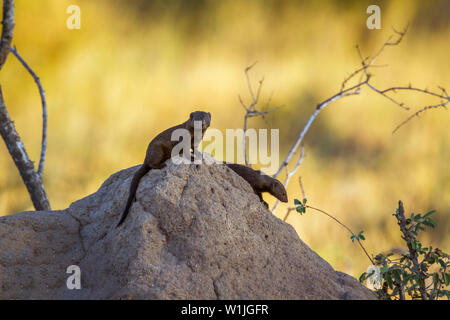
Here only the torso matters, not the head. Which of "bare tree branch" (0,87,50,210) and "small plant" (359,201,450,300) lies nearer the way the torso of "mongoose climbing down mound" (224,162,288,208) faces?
the small plant

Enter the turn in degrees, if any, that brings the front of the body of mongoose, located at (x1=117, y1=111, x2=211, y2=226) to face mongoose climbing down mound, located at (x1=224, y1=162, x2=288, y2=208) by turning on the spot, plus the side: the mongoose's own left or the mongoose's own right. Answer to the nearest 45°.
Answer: approximately 45° to the mongoose's own left

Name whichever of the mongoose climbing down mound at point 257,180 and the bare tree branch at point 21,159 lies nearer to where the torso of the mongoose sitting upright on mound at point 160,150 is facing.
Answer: the mongoose climbing down mound

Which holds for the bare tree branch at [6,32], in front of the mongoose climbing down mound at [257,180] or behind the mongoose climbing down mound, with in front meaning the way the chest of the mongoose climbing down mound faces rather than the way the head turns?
behind

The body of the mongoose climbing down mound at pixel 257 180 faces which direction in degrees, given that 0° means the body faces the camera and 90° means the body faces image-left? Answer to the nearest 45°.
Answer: approximately 270°

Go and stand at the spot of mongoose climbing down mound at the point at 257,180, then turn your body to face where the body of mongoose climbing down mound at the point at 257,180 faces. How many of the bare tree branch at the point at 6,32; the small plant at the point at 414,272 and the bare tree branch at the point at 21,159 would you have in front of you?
1
